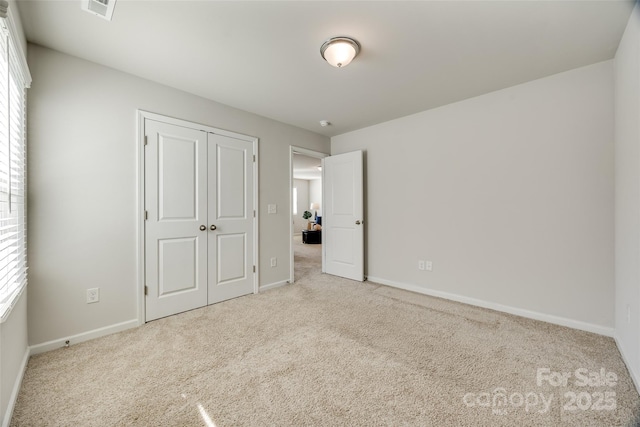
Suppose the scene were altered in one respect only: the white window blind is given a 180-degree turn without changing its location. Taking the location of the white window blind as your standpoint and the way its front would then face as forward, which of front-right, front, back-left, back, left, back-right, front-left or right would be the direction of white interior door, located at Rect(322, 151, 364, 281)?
back

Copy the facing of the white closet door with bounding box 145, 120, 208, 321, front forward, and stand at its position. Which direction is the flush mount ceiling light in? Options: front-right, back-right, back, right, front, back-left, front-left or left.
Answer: front

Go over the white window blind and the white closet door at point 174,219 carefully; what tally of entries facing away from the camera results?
0

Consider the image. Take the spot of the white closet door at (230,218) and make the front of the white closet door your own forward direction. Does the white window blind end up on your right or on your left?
on your right

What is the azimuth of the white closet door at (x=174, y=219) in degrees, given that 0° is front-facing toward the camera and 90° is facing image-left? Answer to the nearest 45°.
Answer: approximately 315°

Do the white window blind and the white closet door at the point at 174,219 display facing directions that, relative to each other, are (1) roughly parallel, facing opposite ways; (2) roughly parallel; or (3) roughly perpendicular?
roughly perpendicular

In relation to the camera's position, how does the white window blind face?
facing to the right of the viewer

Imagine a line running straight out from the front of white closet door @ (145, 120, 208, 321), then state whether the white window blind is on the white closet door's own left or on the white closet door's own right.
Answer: on the white closet door's own right

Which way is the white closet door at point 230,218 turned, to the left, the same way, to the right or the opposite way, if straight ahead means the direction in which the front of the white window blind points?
to the right

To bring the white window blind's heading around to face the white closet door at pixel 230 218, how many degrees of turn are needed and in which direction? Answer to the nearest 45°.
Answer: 0° — it already faces it
